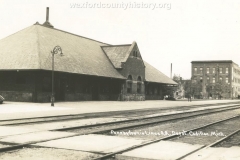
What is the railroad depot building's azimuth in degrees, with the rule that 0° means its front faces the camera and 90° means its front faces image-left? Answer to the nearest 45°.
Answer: approximately 315°
